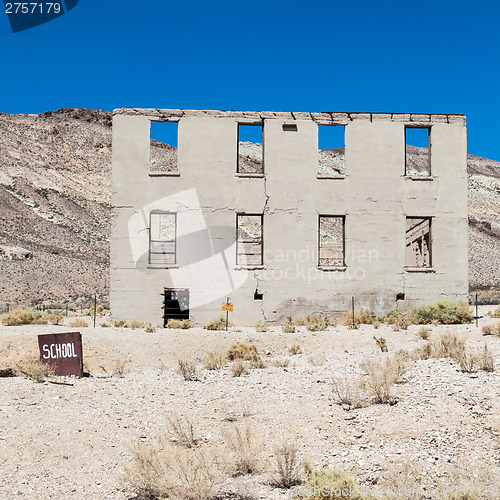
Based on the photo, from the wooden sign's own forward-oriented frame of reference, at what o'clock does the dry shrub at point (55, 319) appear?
The dry shrub is roughly at 6 o'clock from the wooden sign.

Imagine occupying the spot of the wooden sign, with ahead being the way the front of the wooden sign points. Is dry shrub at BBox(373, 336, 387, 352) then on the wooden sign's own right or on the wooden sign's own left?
on the wooden sign's own left

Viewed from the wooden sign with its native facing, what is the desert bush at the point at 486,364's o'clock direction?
The desert bush is roughly at 10 o'clock from the wooden sign.

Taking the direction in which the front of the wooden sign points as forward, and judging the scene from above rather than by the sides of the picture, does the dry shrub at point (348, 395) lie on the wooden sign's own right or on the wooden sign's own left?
on the wooden sign's own left

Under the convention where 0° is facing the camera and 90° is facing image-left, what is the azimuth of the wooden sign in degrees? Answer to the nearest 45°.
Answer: approximately 0°

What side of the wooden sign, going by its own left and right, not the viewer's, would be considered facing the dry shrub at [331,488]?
front

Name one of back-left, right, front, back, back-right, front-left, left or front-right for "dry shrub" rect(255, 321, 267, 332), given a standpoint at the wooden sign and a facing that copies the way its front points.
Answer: back-left

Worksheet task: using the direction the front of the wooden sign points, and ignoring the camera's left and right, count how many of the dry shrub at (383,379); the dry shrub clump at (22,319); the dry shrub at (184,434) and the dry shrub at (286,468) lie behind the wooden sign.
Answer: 1

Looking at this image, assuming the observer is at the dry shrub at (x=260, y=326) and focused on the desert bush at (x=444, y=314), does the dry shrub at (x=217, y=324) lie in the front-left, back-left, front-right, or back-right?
back-left

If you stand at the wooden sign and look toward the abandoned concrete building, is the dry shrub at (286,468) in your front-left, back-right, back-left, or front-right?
back-right

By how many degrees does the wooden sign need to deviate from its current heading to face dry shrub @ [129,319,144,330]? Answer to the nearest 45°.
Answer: approximately 180°

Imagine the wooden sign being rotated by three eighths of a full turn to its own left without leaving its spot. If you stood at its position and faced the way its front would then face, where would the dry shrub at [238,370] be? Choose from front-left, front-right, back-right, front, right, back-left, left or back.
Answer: front-right

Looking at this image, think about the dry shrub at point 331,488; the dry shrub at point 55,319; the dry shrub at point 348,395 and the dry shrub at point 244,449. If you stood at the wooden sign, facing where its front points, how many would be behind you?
1
